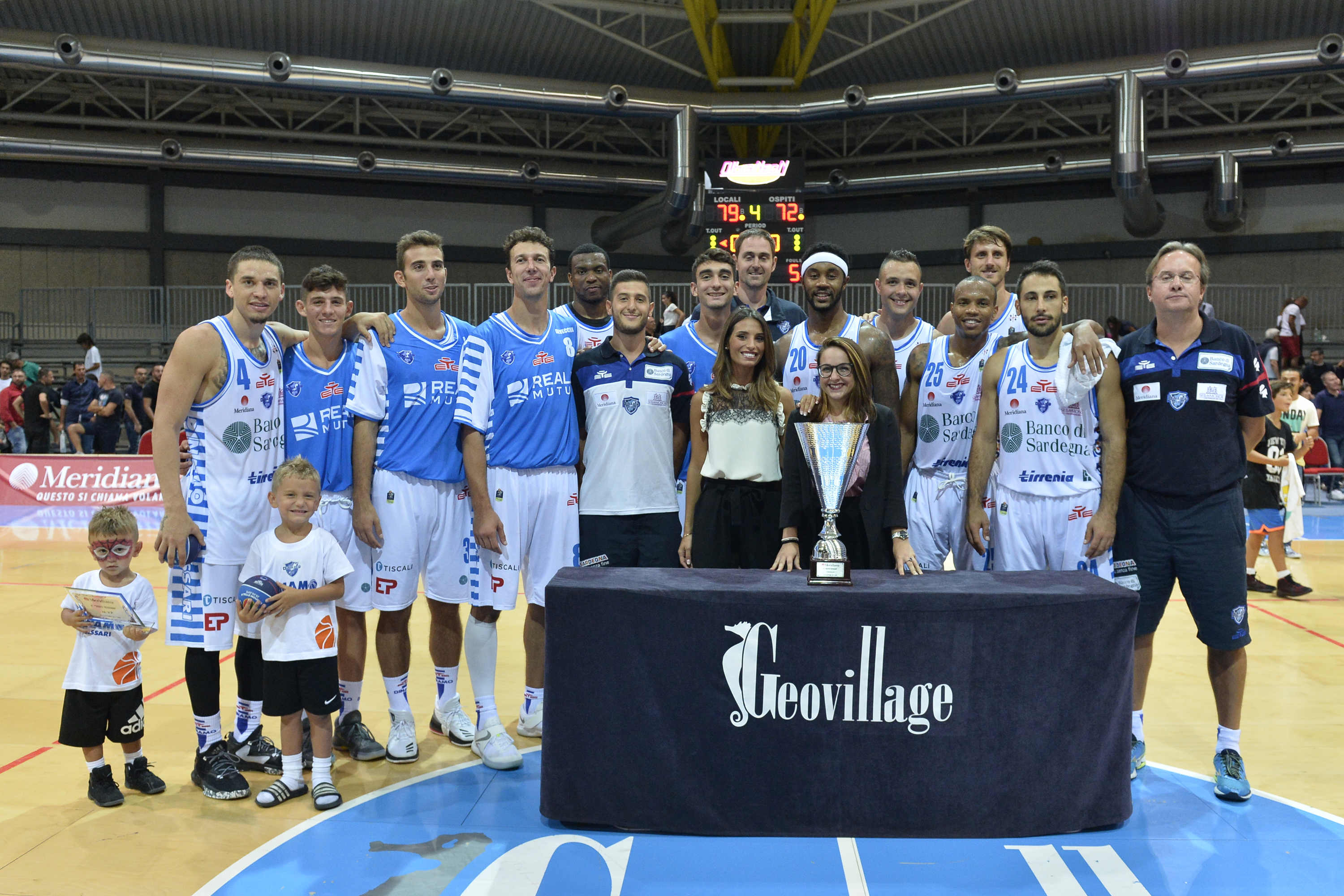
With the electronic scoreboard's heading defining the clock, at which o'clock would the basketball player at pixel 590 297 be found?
The basketball player is roughly at 12 o'clock from the electronic scoreboard.

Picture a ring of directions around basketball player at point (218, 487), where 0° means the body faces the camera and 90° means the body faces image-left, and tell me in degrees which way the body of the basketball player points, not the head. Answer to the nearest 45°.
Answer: approximately 315°

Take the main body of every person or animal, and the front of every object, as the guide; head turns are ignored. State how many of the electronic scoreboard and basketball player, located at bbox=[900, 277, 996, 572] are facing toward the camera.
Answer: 2

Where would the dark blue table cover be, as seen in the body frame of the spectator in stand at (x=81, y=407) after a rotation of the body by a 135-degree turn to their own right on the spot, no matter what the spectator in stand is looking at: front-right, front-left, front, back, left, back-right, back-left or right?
back-left

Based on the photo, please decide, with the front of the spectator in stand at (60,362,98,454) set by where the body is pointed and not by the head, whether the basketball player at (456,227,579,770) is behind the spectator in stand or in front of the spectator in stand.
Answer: in front

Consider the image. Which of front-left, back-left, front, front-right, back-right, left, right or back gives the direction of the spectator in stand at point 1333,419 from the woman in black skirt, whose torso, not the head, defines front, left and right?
back-left

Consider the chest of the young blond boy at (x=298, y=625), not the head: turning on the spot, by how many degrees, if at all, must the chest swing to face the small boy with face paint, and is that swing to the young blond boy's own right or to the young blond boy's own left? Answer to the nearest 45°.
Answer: approximately 135° to the young blond boy's own right

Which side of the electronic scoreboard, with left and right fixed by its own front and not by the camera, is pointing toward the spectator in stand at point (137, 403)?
right

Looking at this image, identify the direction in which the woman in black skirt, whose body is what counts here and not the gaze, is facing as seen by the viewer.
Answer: toward the camera

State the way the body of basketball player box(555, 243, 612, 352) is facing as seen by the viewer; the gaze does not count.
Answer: toward the camera

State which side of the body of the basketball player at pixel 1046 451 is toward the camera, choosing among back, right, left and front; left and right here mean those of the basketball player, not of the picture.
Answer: front

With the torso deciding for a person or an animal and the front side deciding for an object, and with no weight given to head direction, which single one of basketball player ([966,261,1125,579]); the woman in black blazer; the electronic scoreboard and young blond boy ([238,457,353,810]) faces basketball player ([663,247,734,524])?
the electronic scoreboard

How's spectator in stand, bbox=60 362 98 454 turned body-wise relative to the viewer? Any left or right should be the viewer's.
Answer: facing the viewer

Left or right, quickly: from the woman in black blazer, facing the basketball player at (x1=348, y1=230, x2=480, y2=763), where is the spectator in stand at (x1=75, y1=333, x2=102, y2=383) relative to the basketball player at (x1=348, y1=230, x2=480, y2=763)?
right
